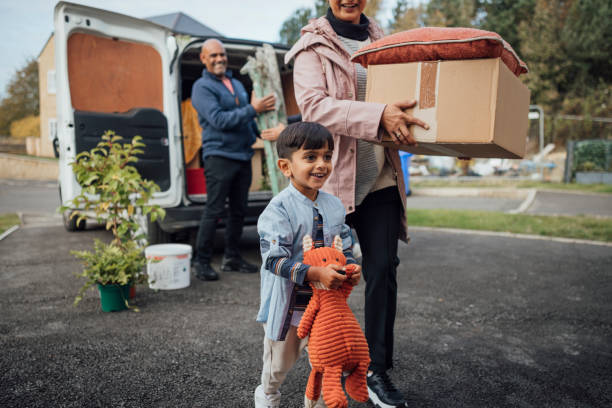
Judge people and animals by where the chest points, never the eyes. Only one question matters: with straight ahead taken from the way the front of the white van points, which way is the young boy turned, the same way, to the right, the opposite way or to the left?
the opposite way

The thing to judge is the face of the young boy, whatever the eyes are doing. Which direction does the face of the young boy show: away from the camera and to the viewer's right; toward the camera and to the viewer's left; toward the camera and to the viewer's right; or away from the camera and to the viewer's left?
toward the camera and to the viewer's right

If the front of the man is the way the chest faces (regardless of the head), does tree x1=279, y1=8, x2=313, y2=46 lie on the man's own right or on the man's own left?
on the man's own left

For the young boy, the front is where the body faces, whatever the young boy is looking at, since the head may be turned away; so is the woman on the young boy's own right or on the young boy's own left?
on the young boy's own left

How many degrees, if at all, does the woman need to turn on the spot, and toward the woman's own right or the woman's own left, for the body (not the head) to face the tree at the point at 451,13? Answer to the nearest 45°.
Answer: approximately 135° to the woman's own left

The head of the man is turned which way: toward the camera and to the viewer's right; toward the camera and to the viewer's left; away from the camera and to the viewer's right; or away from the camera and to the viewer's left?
toward the camera and to the viewer's right

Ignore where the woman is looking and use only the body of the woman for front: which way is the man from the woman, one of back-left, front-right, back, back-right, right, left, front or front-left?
back

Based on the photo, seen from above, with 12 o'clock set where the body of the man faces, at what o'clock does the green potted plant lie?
The green potted plant is roughly at 3 o'clock from the man.

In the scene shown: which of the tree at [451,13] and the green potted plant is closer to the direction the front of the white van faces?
the tree

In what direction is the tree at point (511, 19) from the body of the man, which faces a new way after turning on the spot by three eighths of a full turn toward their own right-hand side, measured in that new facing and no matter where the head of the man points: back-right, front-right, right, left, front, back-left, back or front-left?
back-right

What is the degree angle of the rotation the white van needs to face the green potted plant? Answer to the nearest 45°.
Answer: approximately 135° to its left
